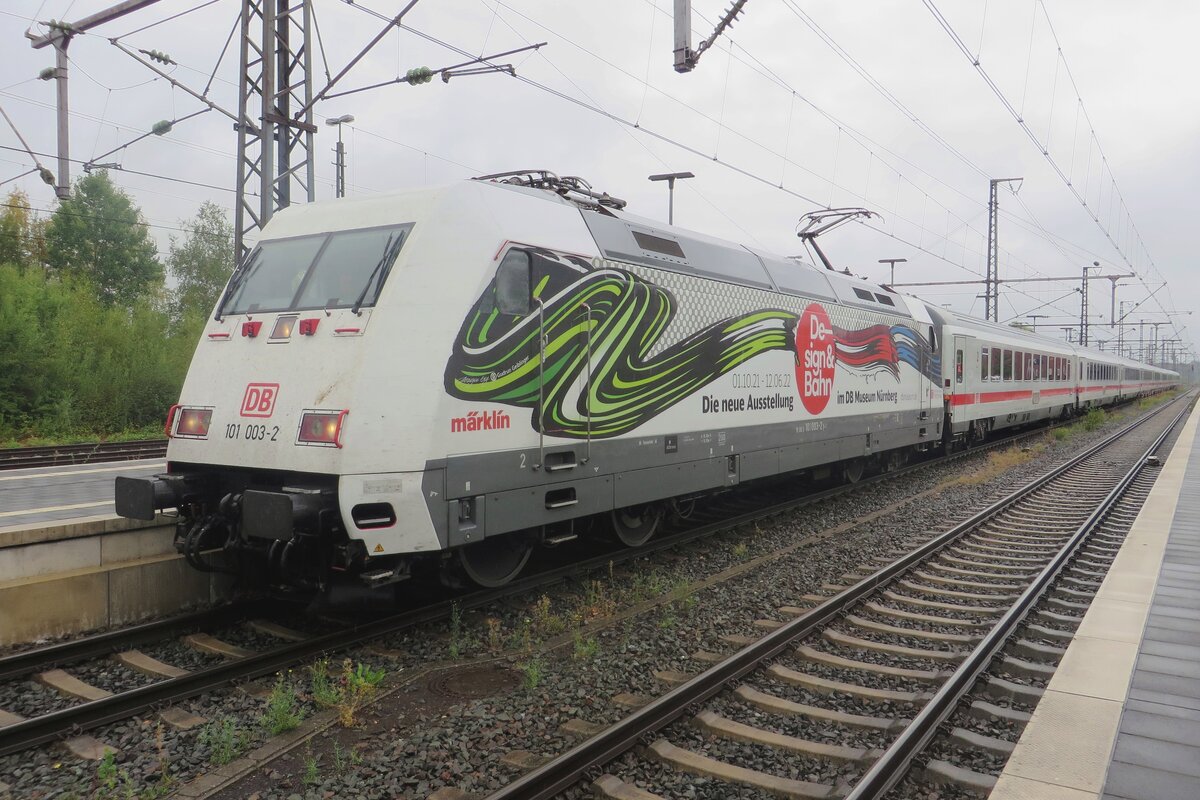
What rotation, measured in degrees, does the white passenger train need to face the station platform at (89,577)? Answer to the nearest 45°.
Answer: approximately 45° to its right

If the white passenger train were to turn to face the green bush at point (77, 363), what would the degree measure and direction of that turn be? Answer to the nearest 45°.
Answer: approximately 90° to its right

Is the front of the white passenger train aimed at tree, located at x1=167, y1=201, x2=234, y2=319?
no

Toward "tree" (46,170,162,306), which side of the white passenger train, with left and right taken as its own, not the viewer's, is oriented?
right

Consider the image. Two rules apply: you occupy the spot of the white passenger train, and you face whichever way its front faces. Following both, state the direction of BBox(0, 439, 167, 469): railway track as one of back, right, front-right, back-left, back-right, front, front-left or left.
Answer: right

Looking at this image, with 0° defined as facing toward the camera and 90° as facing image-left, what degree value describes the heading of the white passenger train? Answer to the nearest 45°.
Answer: approximately 45°

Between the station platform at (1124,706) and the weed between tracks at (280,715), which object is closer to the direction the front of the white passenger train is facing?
the weed between tracks

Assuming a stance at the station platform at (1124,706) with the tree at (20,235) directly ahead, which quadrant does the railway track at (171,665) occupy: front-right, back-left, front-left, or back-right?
front-left

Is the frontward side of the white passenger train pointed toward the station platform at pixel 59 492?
no

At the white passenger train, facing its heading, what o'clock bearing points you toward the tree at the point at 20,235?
The tree is roughly at 3 o'clock from the white passenger train.
